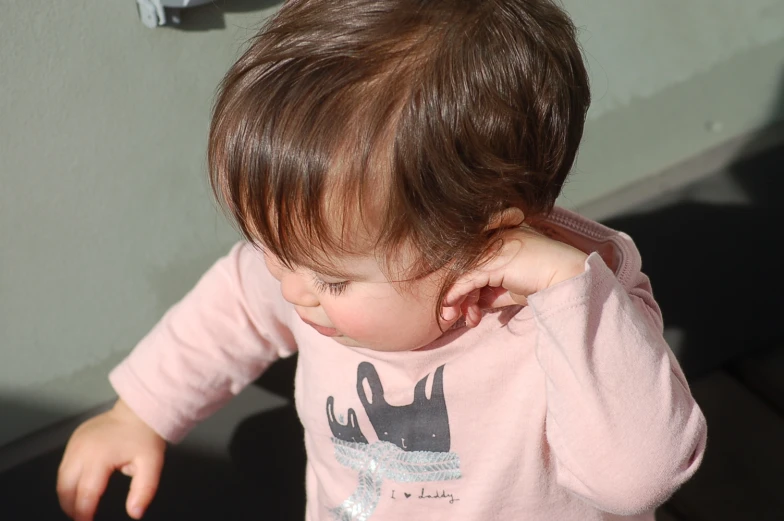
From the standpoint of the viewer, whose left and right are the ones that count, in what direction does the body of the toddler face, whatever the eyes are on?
facing the viewer and to the left of the viewer

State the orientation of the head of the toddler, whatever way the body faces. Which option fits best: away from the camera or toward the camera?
toward the camera
